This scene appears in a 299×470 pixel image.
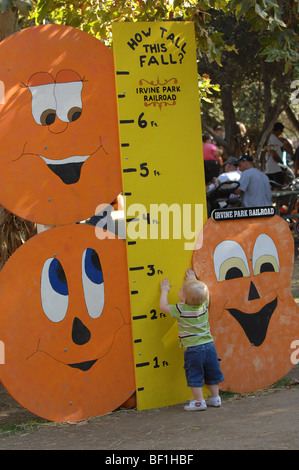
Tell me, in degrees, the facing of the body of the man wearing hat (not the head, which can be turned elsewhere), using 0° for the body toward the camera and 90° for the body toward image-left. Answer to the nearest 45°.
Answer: approximately 135°

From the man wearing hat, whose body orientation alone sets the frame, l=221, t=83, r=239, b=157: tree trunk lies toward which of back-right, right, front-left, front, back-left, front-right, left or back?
front-right

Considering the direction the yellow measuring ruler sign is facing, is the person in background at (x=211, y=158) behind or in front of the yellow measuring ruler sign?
behind

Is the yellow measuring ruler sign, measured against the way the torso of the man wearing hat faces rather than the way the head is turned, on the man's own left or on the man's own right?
on the man's own left

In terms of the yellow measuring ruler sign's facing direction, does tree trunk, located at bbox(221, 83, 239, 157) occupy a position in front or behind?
behind

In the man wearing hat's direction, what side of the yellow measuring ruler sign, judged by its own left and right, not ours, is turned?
back

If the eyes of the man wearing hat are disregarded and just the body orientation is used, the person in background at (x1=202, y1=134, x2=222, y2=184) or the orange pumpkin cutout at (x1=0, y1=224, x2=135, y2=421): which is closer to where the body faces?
the person in background

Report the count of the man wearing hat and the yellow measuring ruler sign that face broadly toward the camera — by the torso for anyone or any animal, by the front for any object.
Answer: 1

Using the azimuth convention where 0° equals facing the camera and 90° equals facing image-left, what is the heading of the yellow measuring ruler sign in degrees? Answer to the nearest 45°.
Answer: approximately 0°

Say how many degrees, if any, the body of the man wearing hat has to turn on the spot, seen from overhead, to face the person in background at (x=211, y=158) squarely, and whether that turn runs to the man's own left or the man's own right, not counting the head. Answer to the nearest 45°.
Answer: approximately 45° to the man's own right
